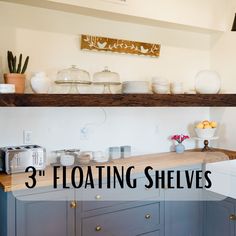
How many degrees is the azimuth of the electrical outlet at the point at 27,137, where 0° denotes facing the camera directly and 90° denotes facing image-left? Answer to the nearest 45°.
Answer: approximately 0°

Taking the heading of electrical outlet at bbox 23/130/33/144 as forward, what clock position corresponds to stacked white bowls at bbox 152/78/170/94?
The stacked white bowls is roughly at 9 o'clock from the electrical outlet.

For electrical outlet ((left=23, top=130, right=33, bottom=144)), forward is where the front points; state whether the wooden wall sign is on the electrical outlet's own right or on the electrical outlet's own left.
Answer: on the electrical outlet's own left

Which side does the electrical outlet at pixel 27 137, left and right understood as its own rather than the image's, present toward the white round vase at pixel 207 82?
left

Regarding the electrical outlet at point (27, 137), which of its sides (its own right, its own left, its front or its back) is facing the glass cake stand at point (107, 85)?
left

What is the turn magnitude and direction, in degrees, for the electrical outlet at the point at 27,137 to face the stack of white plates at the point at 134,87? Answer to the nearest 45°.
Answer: approximately 90° to its left

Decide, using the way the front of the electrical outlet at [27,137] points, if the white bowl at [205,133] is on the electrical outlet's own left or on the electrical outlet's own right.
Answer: on the electrical outlet's own left
